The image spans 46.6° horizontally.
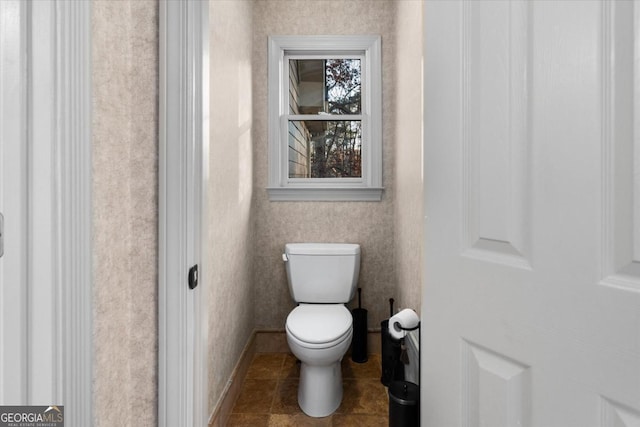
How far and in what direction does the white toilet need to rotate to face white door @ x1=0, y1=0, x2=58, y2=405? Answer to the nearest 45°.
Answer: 0° — it already faces it

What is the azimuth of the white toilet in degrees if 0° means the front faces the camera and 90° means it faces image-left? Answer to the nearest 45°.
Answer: approximately 0°
